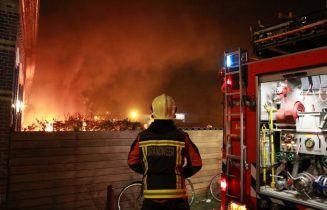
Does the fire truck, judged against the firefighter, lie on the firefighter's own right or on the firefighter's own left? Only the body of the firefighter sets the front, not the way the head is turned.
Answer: on the firefighter's own right

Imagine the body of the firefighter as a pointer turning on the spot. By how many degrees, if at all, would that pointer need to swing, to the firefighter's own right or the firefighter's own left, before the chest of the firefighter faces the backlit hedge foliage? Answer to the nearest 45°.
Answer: approximately 45° to the firefighter's own left

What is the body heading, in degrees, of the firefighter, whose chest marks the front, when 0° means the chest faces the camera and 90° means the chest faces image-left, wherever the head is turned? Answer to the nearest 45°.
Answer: approximately 180°
